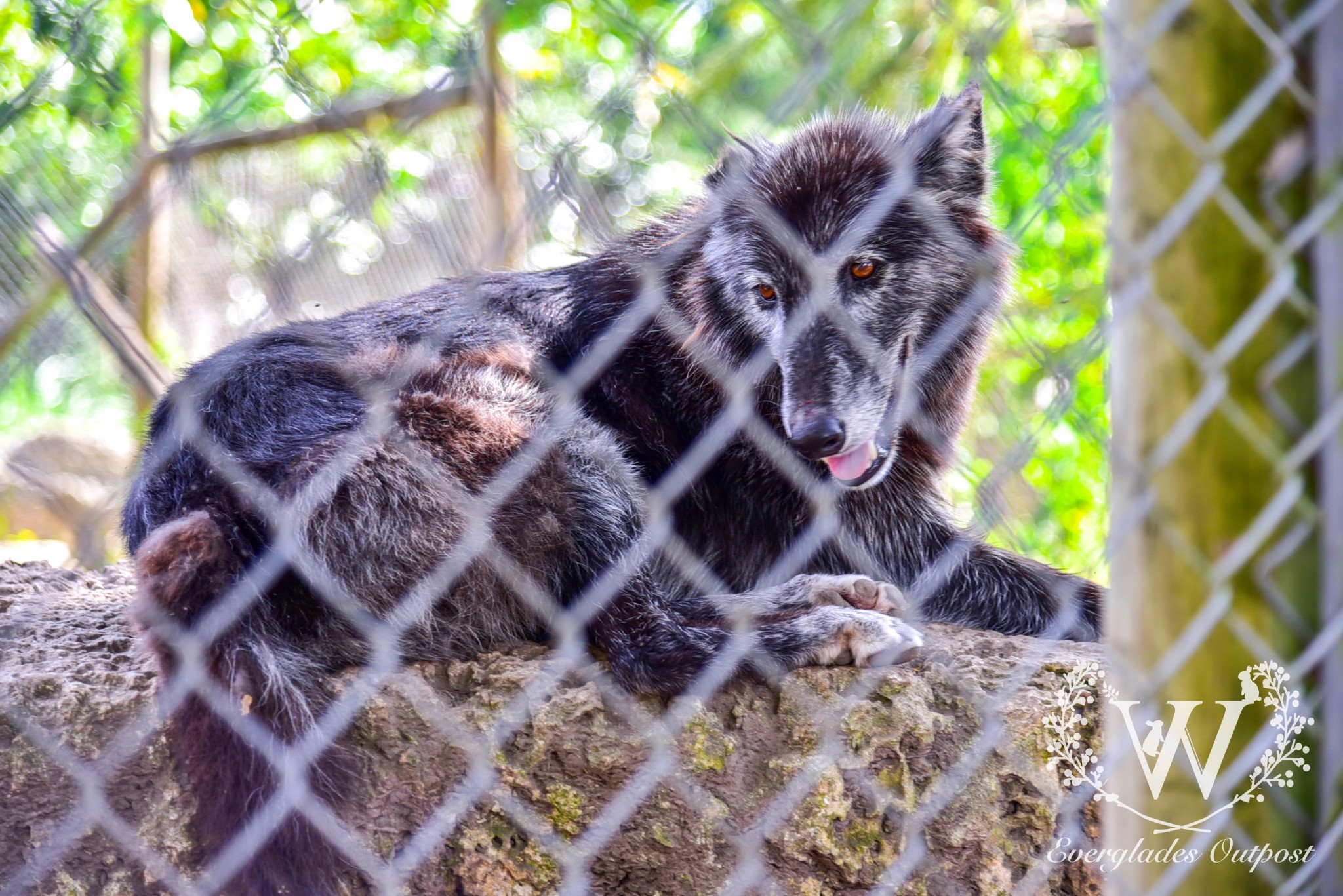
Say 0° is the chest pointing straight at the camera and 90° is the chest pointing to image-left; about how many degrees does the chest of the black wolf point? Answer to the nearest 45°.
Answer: approximately 270°
